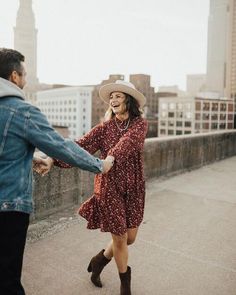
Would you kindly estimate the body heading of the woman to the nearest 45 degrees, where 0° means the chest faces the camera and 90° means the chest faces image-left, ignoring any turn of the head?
approximately 45°

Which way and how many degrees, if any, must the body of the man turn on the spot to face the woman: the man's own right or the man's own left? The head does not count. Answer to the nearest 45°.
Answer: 0° — they already face them

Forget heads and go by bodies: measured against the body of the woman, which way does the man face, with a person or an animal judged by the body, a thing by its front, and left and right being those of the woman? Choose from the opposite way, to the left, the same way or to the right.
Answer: the opposite way

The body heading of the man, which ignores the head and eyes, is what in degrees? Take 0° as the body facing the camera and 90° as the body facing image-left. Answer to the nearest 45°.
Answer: approximately 225°

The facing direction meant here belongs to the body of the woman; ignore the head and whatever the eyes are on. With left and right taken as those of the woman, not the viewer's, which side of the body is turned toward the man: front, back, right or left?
front

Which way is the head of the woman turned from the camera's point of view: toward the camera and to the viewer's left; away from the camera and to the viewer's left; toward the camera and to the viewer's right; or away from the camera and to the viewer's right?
toward the camera and to the viewer's left

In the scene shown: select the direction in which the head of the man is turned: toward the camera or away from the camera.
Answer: away from the camera
